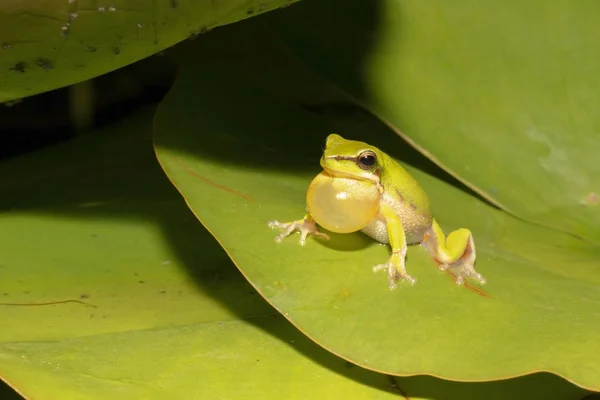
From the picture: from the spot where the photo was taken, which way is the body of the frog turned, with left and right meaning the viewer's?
facing the viewer and to the left of the viewer
